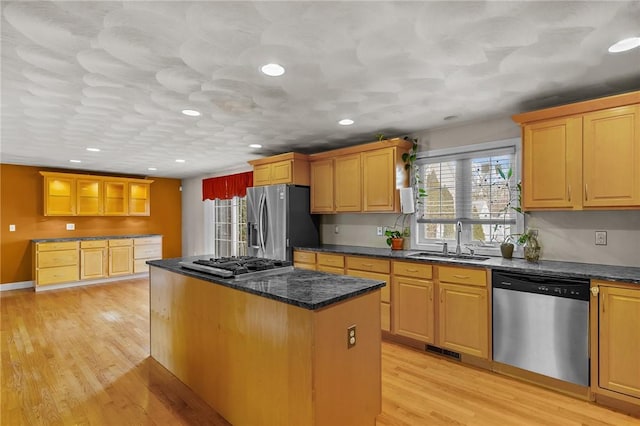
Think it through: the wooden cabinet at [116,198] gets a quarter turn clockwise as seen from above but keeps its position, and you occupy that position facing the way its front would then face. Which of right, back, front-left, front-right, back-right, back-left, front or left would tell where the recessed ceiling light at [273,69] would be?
left

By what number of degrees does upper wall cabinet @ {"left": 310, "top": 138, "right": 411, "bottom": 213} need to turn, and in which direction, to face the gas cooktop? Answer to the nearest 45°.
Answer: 0° — it already faces it

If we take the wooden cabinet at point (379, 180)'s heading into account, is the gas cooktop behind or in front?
in front

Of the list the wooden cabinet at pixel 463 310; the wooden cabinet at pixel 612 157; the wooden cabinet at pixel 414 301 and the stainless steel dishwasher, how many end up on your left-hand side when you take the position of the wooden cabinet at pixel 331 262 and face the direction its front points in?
4

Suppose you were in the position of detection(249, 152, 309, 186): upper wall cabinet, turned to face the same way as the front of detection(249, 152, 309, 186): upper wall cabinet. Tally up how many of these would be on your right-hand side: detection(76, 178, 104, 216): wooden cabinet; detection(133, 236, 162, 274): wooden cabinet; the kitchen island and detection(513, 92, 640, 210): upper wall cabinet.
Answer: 2

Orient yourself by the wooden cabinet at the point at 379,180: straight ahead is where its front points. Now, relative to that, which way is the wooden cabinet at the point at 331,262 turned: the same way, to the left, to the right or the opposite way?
the same way

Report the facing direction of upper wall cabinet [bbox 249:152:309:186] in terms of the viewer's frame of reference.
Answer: facing the viewer and to the left of the viewer

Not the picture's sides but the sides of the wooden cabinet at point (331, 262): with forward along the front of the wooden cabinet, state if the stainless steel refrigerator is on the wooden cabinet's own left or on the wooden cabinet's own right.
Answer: on the wooden cabinet's own right

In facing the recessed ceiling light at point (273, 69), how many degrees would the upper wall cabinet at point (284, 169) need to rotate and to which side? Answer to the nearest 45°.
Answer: approximately 45° to its left

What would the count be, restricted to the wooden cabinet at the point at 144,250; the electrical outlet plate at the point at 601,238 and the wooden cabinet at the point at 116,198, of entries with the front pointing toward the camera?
3

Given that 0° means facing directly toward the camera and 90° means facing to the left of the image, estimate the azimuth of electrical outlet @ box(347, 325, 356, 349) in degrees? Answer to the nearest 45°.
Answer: approximately 315°

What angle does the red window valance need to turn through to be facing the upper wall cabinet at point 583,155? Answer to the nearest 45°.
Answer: approximately 90° to its left

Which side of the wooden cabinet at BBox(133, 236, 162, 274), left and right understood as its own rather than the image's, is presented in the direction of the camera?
front

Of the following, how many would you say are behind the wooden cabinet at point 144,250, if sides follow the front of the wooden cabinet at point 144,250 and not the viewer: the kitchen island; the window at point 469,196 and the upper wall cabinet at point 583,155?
0

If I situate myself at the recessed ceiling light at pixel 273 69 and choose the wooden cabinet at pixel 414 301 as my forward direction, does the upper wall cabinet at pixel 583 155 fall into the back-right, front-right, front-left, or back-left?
front-right

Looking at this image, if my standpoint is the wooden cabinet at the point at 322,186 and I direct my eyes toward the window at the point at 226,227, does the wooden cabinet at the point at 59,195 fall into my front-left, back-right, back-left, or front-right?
front-left
